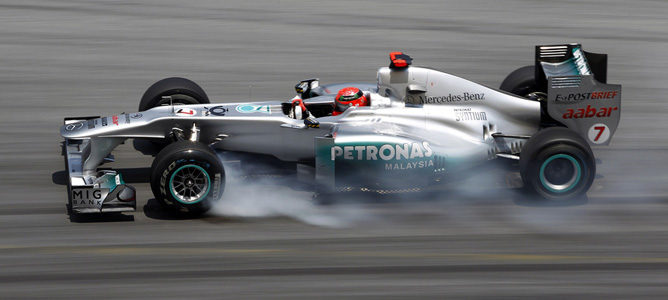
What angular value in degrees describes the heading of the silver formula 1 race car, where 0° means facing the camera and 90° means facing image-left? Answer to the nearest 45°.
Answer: approximately 90°
